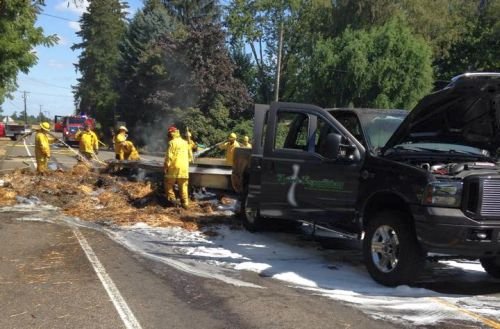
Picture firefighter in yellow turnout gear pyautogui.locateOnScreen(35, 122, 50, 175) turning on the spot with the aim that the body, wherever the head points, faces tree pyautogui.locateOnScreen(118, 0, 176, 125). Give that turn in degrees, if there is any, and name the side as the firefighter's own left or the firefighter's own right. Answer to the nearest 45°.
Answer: approximately 90° to the firefighter's own left

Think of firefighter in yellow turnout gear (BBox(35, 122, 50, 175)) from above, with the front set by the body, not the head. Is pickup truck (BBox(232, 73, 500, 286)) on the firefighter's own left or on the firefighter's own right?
on the firefighter's own right

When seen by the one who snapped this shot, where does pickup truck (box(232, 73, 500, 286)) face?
facing the viewer and to the right of the viewer

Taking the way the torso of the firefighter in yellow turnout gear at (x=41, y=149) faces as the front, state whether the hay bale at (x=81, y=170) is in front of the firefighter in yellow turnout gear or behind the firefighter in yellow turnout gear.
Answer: in front

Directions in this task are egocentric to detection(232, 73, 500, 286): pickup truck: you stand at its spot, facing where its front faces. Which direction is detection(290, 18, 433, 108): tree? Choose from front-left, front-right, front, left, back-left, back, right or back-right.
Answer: back-left

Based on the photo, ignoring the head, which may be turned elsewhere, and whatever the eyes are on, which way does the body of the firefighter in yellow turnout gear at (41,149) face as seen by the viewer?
to the viewer's right

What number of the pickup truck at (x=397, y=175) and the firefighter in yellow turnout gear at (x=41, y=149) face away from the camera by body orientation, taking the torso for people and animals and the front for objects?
0

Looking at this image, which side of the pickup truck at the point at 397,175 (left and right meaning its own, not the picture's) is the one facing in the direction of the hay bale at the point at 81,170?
back
